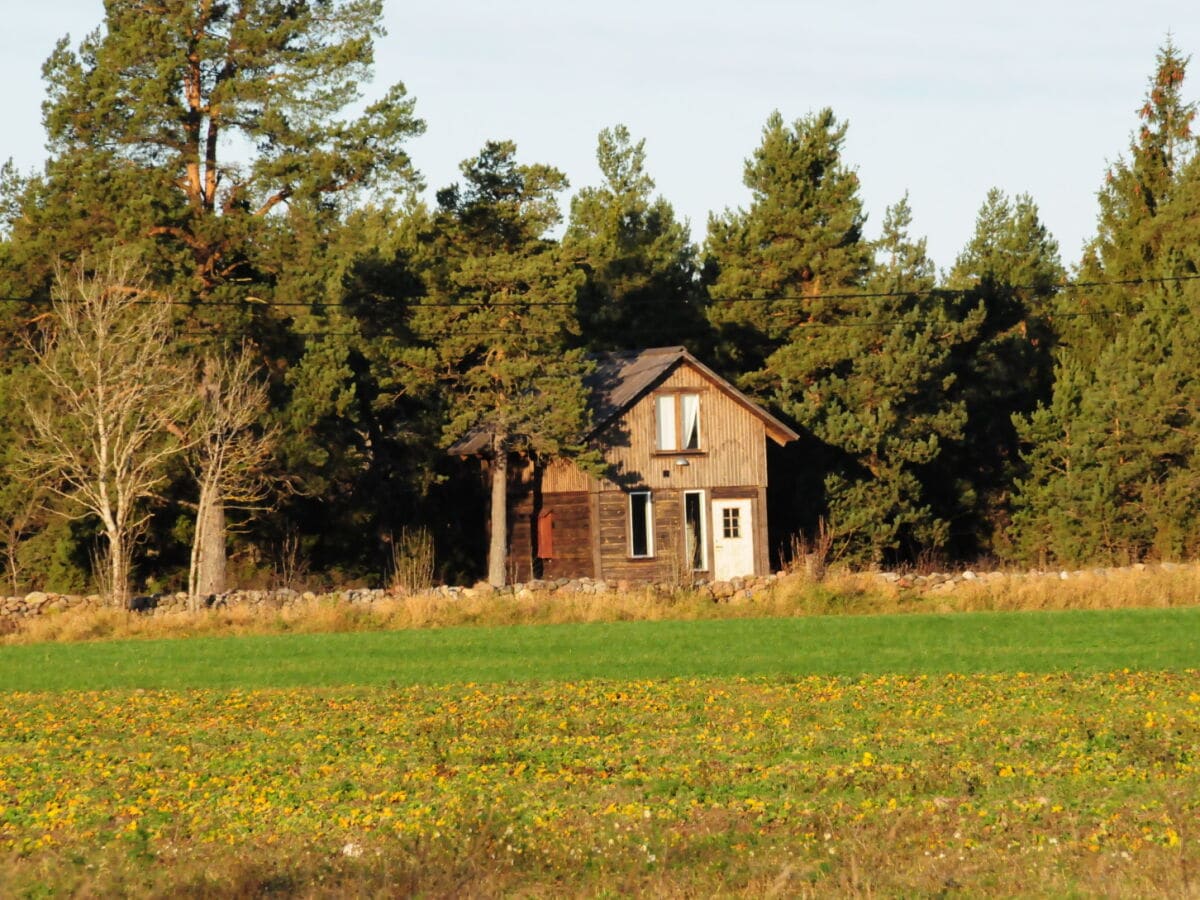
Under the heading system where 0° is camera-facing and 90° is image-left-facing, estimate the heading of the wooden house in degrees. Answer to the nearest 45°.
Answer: approximately 0°

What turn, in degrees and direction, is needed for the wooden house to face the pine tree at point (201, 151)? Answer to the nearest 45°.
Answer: approximately 45° to its right

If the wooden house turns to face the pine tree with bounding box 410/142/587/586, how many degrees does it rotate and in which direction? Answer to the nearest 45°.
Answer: approximately 45° to its right

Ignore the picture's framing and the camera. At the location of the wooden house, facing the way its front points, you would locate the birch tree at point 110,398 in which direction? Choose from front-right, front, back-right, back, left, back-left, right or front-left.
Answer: front-right

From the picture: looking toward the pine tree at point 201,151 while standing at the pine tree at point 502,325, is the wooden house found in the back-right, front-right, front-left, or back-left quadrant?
back-right
